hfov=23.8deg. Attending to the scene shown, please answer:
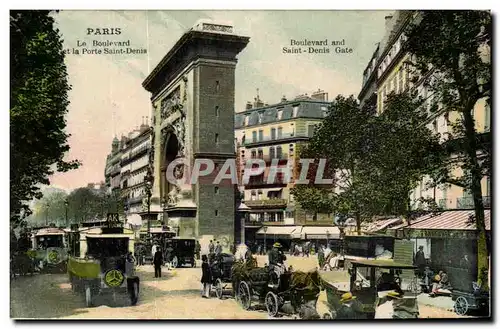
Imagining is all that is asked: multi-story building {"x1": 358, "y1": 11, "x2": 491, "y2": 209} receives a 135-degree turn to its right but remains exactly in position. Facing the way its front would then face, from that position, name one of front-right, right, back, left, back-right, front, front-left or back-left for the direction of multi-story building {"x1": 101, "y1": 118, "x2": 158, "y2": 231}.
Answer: left

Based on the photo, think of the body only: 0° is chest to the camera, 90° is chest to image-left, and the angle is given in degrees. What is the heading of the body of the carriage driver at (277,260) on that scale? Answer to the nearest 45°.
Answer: approximately 315°

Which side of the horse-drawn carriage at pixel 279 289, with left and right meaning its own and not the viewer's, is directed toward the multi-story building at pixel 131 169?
back

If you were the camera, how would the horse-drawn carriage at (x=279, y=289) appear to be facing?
facing the viewer and to the right of the viewer

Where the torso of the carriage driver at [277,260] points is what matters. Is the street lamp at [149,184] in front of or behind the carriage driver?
behind
